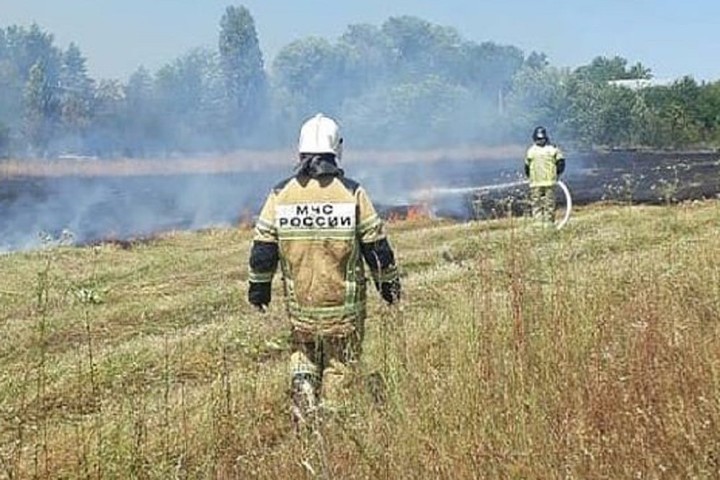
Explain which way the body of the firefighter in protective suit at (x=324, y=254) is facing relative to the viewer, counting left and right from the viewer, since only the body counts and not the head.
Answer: facing away from the viewer

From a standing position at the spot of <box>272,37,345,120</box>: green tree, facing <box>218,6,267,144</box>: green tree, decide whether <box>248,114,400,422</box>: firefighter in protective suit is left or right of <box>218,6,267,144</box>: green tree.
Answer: left

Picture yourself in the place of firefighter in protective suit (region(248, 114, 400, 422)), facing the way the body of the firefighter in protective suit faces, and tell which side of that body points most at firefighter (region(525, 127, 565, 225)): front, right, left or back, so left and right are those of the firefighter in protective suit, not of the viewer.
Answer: front

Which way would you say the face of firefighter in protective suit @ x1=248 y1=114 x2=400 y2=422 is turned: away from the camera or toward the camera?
away from the camera

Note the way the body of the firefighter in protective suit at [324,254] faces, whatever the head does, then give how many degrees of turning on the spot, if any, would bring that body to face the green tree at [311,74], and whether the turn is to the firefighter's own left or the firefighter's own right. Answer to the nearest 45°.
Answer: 0° — they already face it

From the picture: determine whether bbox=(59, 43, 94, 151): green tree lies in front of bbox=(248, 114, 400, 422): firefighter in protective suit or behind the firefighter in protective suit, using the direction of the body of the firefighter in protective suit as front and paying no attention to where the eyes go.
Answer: in front
